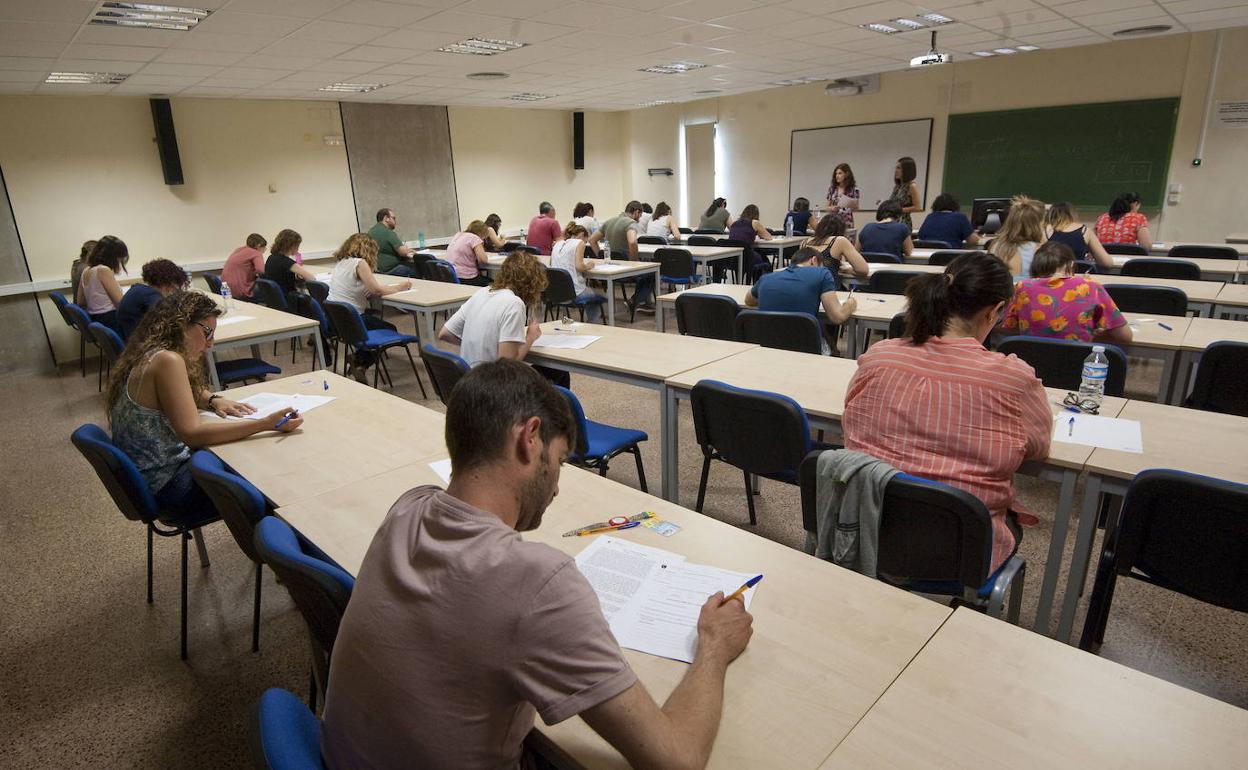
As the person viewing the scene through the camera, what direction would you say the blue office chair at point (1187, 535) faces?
facing away from the viewer and to the right of the viewer

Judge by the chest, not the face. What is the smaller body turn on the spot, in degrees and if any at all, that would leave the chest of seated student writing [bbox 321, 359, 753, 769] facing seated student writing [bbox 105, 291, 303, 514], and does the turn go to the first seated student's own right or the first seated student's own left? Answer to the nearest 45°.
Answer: approximately 90° to the first seated student's own left

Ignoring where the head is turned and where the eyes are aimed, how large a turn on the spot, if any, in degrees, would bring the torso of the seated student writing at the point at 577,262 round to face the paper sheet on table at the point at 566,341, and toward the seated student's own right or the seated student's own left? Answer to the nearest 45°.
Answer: approximately 135° to the seated student's own right

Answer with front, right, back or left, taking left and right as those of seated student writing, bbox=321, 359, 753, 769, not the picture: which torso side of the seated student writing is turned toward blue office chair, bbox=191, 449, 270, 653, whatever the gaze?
left

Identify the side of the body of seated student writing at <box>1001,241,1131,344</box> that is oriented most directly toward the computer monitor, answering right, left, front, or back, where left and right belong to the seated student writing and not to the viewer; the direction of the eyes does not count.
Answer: front

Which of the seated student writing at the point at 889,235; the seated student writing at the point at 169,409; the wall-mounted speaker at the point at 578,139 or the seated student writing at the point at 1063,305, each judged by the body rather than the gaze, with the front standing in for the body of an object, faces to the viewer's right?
the seated student writing at the point at 169,409

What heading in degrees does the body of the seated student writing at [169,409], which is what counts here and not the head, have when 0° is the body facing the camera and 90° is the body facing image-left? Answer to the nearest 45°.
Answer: approximately 270°

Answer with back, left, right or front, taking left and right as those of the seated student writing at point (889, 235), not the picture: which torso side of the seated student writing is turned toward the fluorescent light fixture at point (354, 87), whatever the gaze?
left

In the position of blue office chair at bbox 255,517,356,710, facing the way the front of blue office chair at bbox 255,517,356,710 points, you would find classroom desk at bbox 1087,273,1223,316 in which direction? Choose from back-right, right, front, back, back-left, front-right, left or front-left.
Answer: front-right

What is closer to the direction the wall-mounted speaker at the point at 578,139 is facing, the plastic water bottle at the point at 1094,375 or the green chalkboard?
the plastic water bottle

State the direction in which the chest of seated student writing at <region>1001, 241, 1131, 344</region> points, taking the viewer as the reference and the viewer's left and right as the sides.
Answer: facing away from the viewer

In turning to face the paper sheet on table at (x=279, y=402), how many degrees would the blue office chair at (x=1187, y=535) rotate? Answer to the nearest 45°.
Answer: approximately 135° to its left

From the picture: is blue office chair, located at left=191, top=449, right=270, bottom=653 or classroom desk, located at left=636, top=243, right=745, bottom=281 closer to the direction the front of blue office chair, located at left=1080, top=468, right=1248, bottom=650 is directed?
the classroom desk

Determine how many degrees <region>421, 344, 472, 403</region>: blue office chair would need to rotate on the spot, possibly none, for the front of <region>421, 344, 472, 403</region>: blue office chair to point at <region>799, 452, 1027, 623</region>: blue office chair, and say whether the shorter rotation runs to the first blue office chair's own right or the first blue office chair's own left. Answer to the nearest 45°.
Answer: approximately 90° to the first blue office chair's own right
